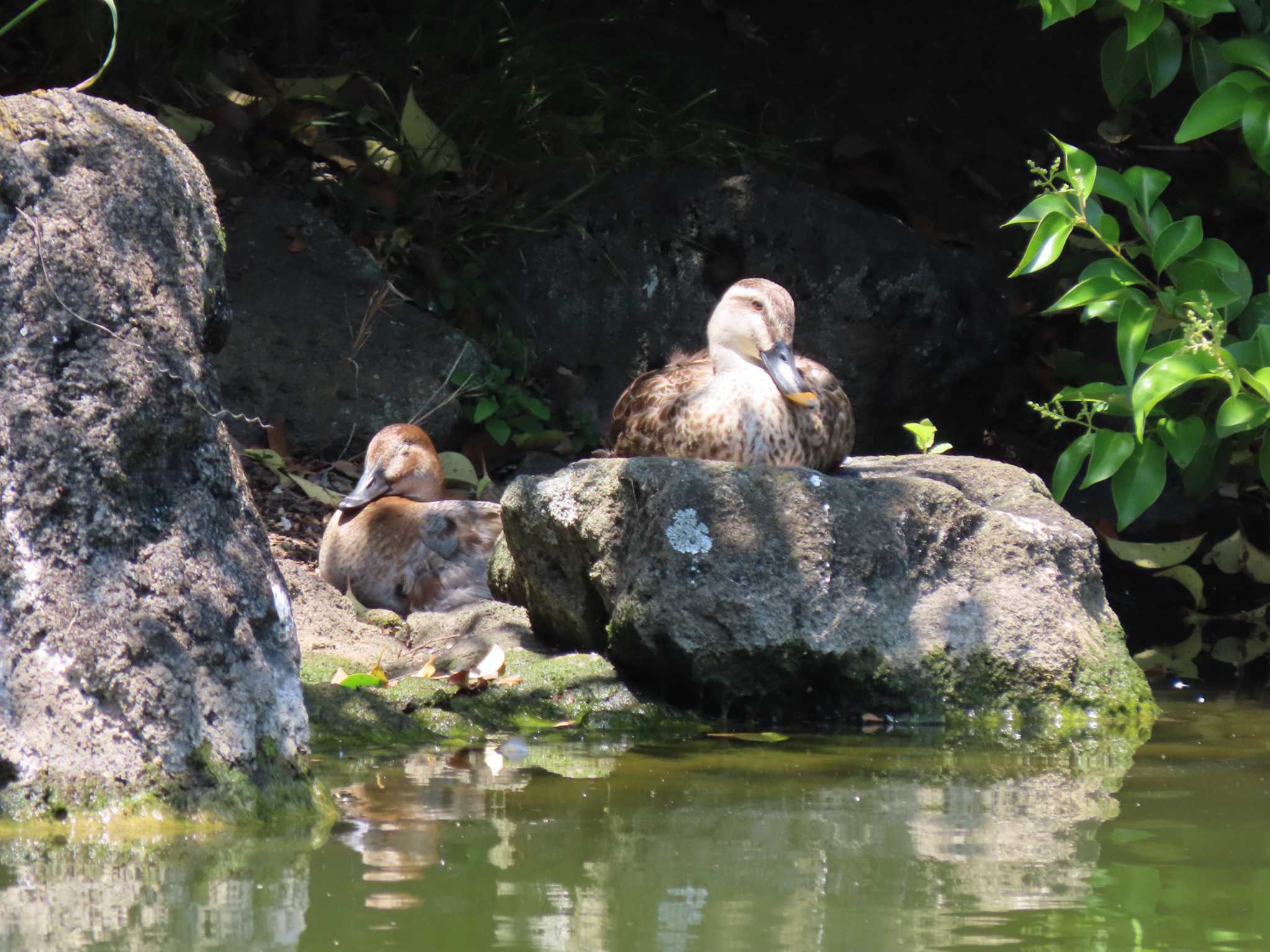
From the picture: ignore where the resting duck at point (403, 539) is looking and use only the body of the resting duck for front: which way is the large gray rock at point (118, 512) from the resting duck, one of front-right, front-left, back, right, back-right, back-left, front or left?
front-left

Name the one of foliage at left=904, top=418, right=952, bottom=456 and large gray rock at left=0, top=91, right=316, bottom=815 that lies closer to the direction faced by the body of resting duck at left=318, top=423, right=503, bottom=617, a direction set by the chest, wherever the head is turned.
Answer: the large gray rock

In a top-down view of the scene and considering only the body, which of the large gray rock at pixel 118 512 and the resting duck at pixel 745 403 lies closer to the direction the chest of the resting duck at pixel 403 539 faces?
the large gray rock

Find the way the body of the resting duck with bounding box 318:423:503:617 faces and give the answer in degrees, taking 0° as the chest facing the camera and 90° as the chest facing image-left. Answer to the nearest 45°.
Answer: approximately 45°
